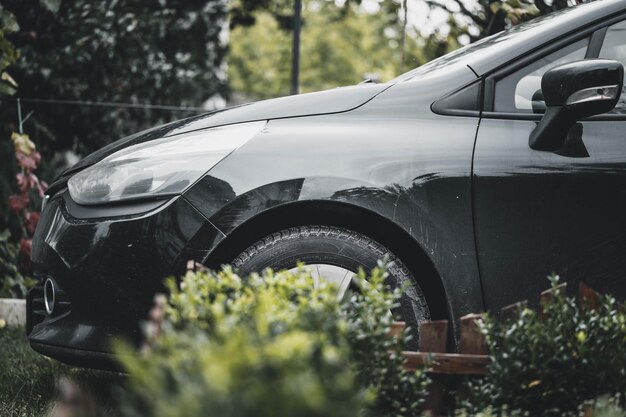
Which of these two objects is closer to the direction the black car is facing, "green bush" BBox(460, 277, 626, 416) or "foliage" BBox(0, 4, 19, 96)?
the foliage

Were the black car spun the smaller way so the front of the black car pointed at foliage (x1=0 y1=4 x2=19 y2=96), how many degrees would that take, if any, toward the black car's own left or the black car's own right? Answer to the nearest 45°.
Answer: approximately 45° to the black car's own right

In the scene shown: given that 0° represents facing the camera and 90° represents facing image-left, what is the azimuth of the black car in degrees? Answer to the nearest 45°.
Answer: approximately 90°

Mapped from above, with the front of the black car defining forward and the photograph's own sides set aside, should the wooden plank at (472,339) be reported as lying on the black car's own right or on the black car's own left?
on the black car's own left

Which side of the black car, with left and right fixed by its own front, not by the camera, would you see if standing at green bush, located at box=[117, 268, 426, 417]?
left

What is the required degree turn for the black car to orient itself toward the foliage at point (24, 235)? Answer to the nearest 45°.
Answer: approximately 45° to its right

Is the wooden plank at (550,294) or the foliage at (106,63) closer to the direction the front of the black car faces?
the foliage
